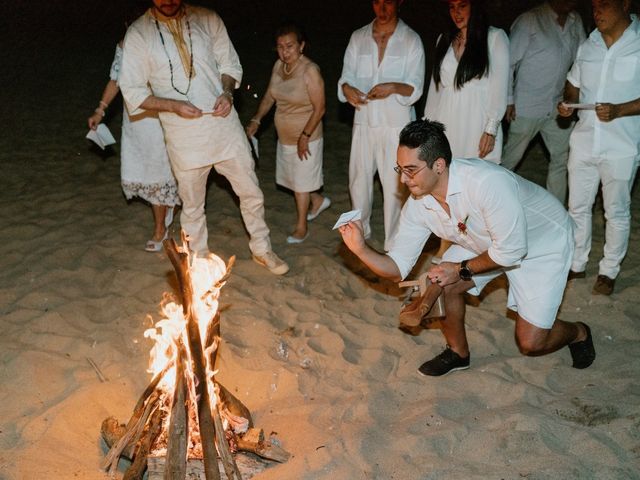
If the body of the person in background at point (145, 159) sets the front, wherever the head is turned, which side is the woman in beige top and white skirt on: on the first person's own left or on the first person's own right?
on the first person's own left

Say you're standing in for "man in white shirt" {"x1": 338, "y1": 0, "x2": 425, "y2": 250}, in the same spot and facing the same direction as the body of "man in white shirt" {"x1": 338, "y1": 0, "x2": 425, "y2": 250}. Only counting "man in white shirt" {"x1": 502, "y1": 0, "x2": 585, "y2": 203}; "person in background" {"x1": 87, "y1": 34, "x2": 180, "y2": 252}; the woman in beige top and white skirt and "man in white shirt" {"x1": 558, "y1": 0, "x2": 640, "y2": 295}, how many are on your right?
2

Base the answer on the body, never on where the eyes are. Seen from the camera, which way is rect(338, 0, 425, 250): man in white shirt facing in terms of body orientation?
toward the camera

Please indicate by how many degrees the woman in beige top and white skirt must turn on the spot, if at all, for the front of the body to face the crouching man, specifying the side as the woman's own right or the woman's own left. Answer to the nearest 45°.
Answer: approximately 90° to the woman's own left

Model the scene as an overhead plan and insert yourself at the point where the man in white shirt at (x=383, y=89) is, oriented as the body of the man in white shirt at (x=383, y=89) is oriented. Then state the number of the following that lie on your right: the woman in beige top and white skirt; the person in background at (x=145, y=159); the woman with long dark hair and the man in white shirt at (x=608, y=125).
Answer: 2

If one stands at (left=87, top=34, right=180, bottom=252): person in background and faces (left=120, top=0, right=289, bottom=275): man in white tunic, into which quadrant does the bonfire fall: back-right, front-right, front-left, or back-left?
front-right

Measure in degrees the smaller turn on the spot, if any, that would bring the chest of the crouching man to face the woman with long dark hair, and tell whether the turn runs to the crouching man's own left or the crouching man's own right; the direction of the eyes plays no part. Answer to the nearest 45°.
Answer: approximately 135° to the crouching man's own right

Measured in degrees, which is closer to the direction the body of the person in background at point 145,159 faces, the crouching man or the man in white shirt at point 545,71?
the crouching man

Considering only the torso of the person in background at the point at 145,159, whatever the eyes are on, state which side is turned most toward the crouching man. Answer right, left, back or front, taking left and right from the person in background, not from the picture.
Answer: left

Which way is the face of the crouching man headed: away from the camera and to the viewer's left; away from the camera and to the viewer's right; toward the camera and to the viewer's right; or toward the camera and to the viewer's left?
toward the camera and to the viewer's left

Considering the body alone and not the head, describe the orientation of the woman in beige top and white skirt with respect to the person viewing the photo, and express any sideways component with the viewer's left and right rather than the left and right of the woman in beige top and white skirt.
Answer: facing the viewer and to the left of the viewer

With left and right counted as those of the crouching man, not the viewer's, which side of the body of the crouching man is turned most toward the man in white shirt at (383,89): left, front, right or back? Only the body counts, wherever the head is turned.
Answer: right

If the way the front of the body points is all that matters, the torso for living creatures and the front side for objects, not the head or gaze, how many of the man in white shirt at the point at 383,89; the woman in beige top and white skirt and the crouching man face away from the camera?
0

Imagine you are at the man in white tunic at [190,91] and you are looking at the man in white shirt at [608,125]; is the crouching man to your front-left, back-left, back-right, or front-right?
front-right

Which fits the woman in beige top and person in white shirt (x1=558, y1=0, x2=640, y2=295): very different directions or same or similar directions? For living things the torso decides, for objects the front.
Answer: same or similar directions

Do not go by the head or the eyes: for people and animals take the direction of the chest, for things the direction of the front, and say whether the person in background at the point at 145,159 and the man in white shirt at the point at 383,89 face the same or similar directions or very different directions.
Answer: same or similar directions
